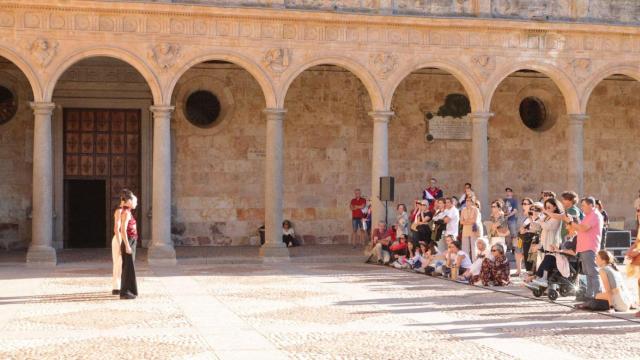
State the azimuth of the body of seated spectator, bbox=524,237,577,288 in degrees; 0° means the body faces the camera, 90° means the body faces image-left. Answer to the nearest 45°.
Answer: approximately 90°

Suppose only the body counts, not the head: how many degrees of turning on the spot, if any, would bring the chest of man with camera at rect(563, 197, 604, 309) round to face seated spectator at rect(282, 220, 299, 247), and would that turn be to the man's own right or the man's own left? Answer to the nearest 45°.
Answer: approximately 45° to the man's own right

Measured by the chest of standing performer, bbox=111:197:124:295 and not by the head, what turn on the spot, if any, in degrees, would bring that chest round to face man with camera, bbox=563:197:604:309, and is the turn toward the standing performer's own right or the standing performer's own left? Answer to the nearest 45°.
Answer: approximately 45° to the standing performer's own right

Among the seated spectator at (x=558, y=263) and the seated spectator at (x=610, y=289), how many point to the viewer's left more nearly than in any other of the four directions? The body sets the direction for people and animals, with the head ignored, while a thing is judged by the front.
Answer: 2

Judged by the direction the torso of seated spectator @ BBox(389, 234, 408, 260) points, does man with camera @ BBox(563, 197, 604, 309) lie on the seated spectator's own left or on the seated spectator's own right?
on the seated spectator's own left

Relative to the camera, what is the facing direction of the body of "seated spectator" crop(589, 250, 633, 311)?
to the viewer's left

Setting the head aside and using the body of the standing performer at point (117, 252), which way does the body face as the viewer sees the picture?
to the viewer's right

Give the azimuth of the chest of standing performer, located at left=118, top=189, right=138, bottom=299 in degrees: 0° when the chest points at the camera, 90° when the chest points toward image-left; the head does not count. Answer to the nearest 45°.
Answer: approximately 270°

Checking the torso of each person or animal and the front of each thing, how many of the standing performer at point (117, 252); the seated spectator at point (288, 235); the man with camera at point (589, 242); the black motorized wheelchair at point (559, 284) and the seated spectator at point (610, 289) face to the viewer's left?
3

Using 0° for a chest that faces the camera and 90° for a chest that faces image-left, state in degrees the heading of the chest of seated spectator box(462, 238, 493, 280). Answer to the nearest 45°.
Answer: approximately 45°
